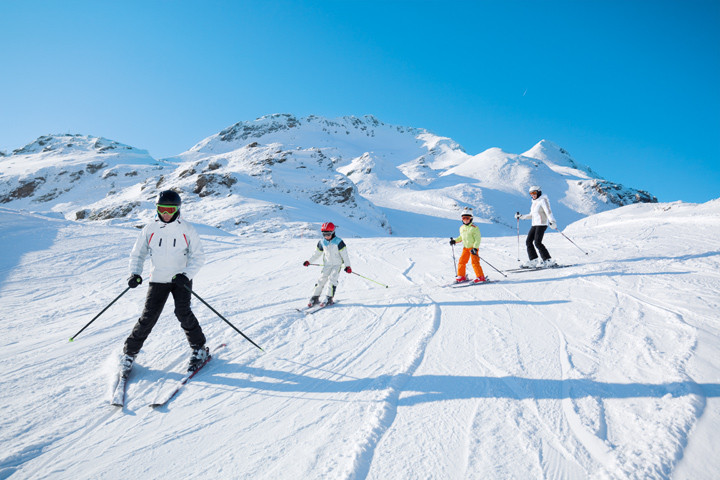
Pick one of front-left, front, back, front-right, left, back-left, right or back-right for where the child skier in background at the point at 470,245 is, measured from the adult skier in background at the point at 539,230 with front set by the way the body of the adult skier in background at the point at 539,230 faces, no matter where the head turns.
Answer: front

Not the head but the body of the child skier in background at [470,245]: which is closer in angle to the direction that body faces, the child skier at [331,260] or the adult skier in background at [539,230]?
the child skier

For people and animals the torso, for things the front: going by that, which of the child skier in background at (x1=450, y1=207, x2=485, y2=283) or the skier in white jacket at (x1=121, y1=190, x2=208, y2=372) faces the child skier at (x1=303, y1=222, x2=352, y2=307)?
the child skier in background

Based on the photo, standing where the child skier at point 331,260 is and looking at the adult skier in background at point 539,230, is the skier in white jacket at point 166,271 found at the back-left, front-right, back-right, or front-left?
back-right

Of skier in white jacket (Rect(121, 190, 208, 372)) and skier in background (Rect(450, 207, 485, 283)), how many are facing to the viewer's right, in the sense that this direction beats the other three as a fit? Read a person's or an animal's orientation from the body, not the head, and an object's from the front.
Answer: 0

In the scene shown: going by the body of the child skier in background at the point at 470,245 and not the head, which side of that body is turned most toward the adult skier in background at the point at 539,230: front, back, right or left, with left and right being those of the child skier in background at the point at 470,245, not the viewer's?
back

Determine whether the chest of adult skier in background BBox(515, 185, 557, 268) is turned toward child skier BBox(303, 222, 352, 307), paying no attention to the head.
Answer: yes

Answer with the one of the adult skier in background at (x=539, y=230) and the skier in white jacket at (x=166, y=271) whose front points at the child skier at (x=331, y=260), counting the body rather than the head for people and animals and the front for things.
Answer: the adult skier in background

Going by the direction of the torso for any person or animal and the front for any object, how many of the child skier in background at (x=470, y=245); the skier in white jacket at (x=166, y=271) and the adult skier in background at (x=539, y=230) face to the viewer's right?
0

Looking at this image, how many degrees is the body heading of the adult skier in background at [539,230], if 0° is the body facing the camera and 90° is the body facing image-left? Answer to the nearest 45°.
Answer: approximately 45°

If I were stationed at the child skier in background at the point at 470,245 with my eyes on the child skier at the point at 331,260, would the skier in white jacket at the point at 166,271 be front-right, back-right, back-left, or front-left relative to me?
front-left

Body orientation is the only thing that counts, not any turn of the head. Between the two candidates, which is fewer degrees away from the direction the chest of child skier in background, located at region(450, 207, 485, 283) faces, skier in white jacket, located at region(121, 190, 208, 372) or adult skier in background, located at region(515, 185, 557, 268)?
the skier in white jacket

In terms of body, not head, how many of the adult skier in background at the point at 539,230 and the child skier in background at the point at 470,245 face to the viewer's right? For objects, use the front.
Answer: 0

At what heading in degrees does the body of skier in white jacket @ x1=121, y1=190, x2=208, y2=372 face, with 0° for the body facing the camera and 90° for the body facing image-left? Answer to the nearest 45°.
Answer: approximately 0°

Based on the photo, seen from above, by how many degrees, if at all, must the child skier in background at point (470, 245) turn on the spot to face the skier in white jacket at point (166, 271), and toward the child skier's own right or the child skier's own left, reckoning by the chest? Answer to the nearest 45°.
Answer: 0° — they already face them

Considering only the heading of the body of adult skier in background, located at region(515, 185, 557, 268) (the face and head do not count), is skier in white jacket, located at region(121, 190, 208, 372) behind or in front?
in front

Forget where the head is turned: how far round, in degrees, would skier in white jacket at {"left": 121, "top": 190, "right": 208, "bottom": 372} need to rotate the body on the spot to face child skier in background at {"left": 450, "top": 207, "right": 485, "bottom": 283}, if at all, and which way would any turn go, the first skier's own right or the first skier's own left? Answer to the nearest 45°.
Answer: approximately 90° to the first skier's own left
